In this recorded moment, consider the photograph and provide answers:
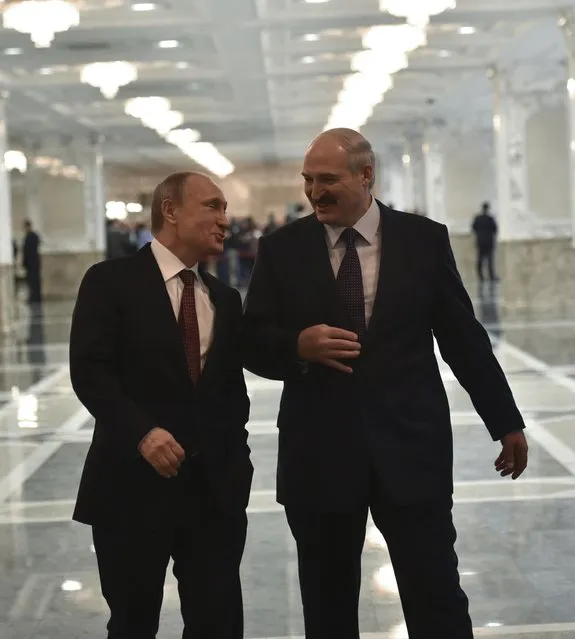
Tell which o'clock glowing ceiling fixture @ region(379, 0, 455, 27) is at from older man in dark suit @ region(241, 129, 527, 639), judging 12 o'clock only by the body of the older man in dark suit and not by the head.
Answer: The glowing ceiling fixture is roughly at 6 o'clock from the older man in dark suit.

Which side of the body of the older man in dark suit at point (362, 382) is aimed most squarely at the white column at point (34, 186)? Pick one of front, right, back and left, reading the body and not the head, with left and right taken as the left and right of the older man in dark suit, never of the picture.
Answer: back

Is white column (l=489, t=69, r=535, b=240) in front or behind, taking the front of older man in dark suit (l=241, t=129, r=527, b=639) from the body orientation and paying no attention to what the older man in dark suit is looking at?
behind

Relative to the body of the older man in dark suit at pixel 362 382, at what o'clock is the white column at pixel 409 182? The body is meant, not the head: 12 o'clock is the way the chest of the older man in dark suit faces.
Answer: The white column is roughly at 6 o'clock from the older man in dark suit.

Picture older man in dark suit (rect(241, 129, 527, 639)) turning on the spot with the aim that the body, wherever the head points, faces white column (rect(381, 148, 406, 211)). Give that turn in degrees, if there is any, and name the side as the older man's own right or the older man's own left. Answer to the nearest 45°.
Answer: approximately 180°

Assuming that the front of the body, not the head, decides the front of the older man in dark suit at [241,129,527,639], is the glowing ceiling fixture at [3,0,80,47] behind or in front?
behind

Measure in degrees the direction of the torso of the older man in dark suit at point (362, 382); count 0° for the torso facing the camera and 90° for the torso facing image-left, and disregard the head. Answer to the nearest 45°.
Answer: approximately 0°

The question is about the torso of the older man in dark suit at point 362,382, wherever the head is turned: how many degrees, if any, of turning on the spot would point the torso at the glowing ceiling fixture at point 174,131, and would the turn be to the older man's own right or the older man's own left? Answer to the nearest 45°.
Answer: approximately 180°

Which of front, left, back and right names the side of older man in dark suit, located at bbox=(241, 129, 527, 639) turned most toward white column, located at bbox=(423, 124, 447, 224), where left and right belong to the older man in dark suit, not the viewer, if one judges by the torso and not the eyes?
back
